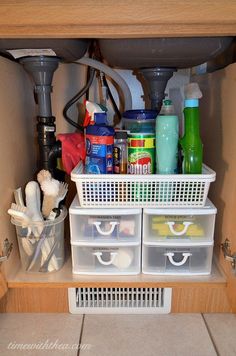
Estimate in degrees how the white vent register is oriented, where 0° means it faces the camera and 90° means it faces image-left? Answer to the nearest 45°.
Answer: approximately 0°

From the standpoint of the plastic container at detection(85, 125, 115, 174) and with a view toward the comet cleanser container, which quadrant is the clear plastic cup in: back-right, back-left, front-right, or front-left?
back-right

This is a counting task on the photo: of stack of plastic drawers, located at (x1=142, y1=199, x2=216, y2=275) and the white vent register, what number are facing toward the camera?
2
